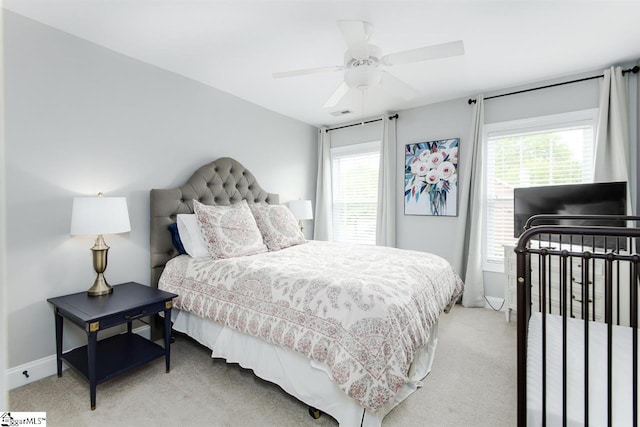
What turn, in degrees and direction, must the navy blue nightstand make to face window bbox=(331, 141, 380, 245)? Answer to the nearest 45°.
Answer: approximately 45° to its left

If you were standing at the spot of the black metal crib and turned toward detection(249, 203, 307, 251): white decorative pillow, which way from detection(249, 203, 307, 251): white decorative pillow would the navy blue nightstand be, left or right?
left

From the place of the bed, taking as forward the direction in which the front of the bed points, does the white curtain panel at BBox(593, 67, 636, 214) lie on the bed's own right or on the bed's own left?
on the bed's own left

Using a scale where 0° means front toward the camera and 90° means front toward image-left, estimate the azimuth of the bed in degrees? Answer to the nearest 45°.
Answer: approximately 315°

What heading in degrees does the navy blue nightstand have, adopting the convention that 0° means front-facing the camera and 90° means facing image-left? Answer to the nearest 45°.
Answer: approximately 315°

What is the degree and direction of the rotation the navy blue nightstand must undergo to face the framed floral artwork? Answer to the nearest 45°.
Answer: approximately 45° to its left

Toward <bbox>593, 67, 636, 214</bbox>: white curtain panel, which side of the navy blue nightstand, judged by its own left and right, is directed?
front

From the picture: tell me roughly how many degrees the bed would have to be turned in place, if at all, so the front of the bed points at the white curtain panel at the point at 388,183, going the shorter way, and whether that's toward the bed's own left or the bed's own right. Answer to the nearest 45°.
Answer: approximately 90° to the bed's own left

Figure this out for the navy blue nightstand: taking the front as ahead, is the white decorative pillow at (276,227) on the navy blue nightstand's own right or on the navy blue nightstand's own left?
on the navy blue nightstand's own left

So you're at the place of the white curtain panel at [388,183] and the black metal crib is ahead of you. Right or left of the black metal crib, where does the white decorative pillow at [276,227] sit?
right

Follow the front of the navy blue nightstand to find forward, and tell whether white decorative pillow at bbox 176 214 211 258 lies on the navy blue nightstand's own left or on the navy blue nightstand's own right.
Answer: on the navy blue nightstand's own left
